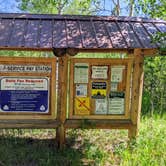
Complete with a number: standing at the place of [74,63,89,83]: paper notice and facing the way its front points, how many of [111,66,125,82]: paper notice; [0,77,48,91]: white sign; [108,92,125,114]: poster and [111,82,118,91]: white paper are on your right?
1

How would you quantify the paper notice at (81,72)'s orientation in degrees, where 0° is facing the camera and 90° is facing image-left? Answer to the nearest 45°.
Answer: approximately 0°

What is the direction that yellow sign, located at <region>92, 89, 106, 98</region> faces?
toward the camera

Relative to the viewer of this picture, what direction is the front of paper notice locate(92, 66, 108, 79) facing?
facing the viewer

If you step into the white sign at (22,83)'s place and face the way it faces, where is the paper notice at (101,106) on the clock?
The paper notice is roughly at 9 o'clock from the white sign.

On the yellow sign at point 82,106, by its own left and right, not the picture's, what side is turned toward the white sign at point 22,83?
right

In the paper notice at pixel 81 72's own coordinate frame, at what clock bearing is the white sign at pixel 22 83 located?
The white sign is roughly at 3 o'clock from the paper notice.

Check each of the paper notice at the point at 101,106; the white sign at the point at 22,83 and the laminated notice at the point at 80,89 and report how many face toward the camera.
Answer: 3

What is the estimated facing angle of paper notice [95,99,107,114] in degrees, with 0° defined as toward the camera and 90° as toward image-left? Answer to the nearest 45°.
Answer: approximately 0°

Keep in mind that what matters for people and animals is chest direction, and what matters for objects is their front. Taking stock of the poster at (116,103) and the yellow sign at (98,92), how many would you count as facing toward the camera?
2

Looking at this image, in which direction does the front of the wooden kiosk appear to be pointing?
toward the camera
